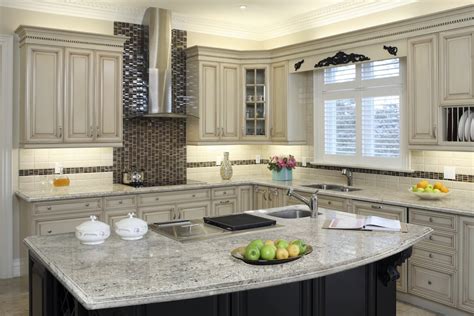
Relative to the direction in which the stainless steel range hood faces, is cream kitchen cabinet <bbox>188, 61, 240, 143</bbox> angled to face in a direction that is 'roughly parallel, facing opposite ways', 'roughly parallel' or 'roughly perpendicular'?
roughly parallel

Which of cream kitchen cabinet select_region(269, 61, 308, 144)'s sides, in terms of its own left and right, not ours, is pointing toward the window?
left

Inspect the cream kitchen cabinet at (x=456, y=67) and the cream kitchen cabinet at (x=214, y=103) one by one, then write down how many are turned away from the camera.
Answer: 0

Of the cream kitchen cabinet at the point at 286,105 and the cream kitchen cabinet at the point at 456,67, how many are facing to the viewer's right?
0

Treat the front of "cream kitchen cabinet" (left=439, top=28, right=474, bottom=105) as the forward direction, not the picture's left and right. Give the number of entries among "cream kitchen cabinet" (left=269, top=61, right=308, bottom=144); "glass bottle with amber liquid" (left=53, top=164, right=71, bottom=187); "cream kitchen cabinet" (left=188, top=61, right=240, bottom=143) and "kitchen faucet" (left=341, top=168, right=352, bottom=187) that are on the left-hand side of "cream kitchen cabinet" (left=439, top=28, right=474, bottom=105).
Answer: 0

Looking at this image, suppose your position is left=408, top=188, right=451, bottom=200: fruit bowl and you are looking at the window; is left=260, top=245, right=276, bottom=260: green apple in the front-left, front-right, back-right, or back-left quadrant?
back-left

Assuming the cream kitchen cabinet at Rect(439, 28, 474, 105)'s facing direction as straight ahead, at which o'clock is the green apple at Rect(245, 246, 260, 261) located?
The green apple is roughly at 11 o'clock from the cream kitchen cabinet.

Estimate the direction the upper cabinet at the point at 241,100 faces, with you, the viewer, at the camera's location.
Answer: facing the viewer

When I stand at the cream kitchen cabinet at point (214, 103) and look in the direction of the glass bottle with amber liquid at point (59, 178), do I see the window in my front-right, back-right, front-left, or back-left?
back-left

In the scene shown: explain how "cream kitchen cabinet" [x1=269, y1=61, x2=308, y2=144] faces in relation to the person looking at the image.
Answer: facing the viewer and to the left of the viewer

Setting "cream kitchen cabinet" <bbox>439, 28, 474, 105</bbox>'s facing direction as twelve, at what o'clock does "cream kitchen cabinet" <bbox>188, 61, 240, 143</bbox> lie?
"cream kitchen cabinet" <bbox>188, 61, 240, 143</bbox> is roughly at 2 o'clock from "cream kitchen cabinet" <bbox>439, 28, 474, 105</bbox>.

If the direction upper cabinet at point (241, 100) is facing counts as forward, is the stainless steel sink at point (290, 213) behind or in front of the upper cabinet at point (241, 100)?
in front

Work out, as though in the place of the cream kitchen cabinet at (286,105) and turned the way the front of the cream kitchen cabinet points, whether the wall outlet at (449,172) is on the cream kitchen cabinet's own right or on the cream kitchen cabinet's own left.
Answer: on the cream kitchen cabinet's own left
